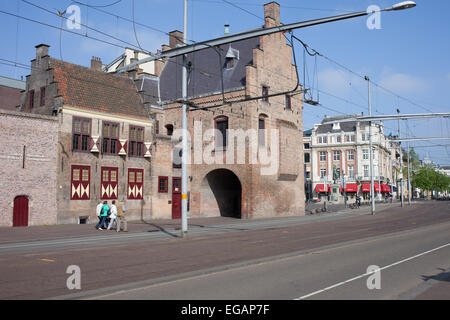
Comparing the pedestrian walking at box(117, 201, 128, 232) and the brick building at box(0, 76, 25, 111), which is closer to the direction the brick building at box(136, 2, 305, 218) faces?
the pedestrian walking

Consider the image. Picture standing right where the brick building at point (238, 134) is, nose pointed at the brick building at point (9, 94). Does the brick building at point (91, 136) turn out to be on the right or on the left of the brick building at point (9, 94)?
left

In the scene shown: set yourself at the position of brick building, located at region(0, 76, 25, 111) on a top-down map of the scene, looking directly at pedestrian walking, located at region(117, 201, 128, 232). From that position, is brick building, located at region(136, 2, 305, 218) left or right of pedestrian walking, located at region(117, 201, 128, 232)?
left

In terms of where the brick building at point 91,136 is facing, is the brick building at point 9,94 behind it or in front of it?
behind

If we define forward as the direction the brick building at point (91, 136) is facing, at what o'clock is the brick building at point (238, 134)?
the brick building at point (238, 134) is roughly at 10 o'clock from the brick building at point (91, 136).

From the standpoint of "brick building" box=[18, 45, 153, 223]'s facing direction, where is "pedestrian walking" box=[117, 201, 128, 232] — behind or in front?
in front

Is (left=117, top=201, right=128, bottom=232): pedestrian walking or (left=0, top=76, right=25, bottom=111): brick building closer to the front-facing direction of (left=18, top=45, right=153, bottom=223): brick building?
the pedestrian walking

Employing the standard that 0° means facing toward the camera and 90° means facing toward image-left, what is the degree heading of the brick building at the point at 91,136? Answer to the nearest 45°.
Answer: approximately 315°

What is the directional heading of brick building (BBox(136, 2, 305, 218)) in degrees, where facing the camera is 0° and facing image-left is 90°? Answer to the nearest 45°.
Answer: approximately 45°

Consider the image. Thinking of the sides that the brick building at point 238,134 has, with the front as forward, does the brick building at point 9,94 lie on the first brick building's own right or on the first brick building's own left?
on the first brick building's own right

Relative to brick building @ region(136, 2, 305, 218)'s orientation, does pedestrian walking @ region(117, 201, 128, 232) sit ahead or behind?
ahead

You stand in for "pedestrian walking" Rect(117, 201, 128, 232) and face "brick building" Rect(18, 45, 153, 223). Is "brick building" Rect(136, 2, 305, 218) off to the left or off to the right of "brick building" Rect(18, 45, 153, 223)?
right
